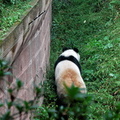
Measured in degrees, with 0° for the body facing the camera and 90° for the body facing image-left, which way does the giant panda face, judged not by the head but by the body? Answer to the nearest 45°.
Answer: approximately 180°
